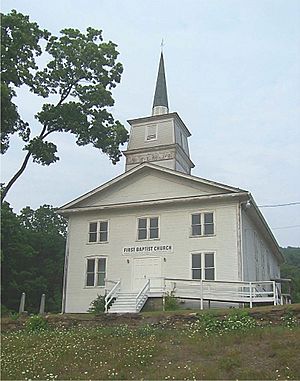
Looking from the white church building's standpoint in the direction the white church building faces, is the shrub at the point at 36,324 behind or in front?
in front

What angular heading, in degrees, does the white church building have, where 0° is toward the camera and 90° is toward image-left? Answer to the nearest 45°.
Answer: approximately 0°
